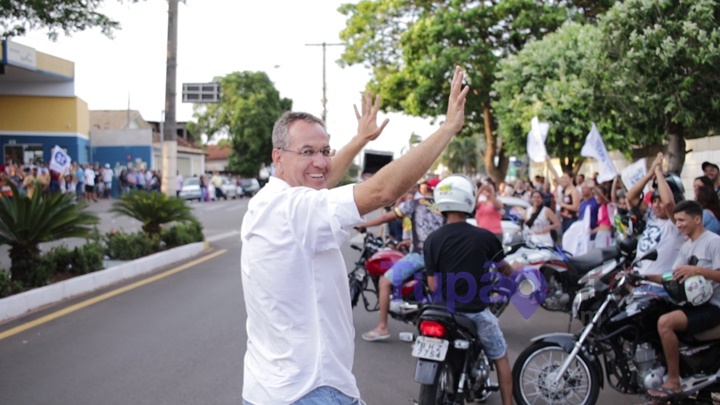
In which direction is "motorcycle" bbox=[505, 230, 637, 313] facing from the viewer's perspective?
to the viewer's left

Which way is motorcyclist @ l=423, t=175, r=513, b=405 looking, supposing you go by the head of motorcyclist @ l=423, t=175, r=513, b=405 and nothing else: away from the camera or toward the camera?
away from the camera

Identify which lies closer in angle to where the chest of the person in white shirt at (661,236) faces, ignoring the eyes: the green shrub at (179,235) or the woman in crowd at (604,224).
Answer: the green shrub

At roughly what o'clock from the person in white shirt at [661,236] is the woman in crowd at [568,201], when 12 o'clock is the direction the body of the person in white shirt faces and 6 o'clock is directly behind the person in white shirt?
The woman in crowd is roughly at 4 o'clock from the person in white shirt.

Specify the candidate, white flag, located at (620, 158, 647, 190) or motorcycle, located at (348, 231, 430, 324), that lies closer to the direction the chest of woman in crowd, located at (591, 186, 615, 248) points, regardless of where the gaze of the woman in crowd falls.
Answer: the motorcycle

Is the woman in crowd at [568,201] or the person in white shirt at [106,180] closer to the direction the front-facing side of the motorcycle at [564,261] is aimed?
the person in white shirt

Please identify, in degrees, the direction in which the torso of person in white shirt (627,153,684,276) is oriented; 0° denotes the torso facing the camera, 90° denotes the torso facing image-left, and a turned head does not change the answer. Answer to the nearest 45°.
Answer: approximately 45°

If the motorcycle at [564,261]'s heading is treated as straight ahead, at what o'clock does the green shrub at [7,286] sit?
The green shrub is roughly at 12 o'clock from the motorcycle.

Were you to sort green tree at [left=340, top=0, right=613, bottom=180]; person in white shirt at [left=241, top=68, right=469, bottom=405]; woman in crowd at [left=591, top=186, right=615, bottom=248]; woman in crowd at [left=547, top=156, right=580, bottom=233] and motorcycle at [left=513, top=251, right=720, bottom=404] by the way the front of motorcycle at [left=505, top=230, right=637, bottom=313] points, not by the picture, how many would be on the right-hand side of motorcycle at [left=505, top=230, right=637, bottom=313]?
3

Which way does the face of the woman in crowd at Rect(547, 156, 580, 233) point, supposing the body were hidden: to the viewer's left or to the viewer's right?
to the viewer's left

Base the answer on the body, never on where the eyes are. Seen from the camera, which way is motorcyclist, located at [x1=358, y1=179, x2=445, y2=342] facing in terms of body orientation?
to the viewer's left
